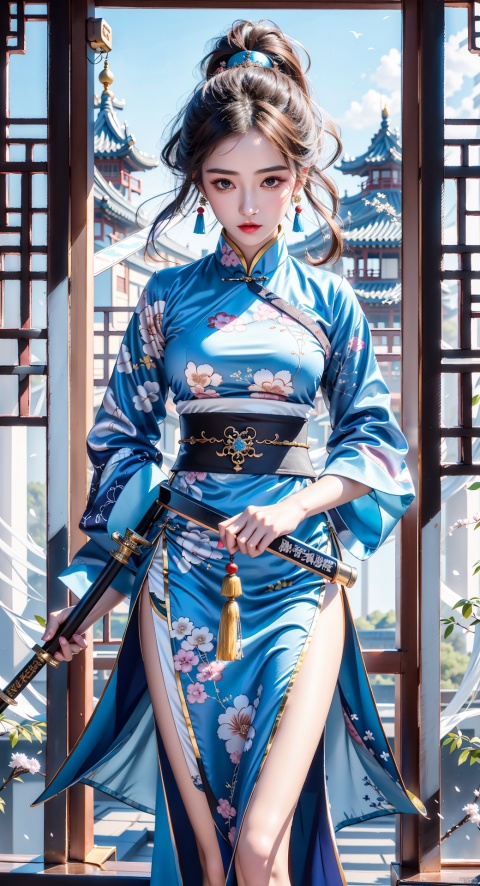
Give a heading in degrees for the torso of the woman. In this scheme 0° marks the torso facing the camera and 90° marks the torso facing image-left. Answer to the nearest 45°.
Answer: approximately 0°
